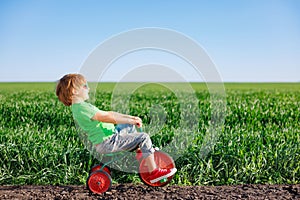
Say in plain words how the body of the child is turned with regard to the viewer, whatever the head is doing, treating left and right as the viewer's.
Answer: facing to the right of the viewer

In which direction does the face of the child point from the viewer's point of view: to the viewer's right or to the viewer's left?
to the viewer's right

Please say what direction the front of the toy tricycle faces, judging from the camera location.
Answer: facing to the right of the viewer
